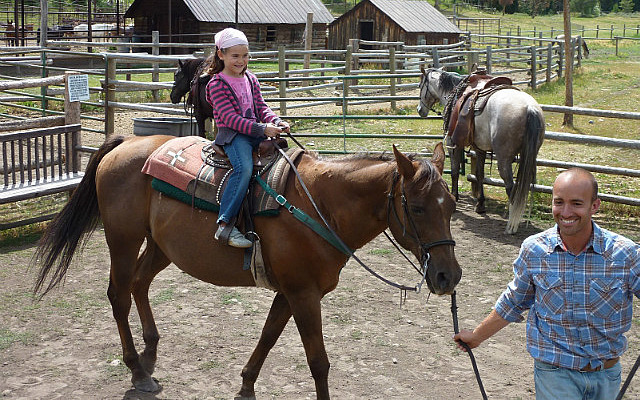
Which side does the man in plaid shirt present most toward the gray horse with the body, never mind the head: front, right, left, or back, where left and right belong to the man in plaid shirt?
back

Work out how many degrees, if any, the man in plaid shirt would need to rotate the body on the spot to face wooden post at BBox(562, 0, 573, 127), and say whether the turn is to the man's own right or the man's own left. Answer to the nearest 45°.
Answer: approximately 180°

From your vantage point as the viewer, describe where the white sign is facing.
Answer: facing the viewer

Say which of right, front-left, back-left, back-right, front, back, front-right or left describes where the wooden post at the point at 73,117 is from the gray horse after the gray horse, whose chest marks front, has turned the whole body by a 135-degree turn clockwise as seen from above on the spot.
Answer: back

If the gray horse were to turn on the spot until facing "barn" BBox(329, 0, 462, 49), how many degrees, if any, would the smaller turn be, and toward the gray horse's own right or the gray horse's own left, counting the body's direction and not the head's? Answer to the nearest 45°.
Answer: approximately 45° to the gray horse's own right

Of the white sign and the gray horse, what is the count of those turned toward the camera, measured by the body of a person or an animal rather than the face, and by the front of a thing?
1

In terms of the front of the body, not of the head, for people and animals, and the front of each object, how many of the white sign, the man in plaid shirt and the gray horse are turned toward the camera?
2

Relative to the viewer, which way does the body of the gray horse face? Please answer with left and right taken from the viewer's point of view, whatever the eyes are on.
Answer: facing away from the viewer and to the left of the viewer

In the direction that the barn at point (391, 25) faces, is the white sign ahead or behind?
ahead

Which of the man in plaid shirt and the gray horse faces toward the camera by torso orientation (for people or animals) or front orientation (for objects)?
the man in plaid shirt

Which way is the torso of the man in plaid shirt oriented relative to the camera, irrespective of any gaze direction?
toward the camera

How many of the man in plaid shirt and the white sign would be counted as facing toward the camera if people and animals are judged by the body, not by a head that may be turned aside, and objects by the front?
2

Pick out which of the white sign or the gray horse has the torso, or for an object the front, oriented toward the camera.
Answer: the white sign

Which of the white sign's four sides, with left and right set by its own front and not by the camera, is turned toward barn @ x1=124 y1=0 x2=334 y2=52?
back

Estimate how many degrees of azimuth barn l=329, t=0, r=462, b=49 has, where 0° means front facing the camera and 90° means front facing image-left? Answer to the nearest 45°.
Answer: approximately 45°
